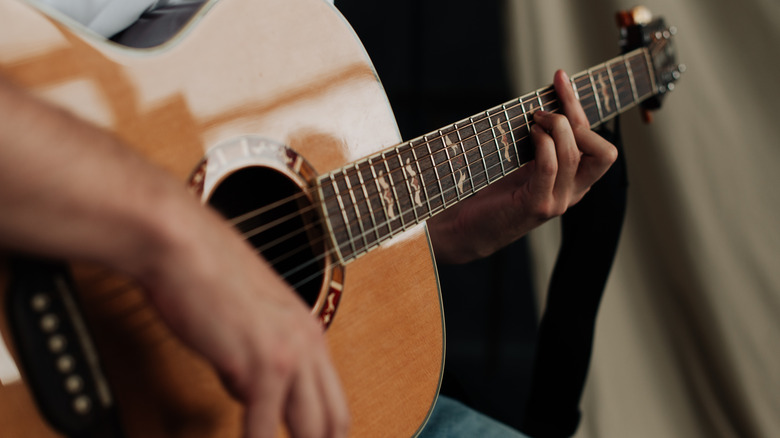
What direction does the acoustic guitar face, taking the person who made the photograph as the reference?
facing the viewer and to the right of the viewer
